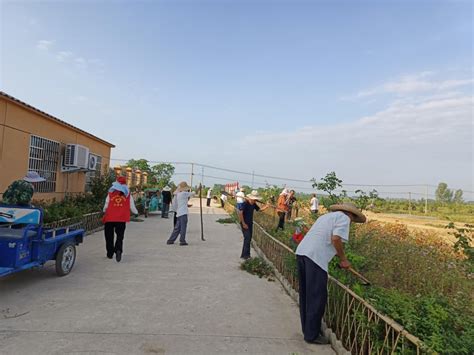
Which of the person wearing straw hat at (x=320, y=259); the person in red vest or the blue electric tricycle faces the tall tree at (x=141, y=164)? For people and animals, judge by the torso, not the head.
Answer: the person in red vest

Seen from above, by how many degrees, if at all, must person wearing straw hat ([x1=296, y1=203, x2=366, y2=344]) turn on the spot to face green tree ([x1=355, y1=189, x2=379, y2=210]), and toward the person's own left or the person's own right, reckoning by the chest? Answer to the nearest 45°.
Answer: approximately 90° to the person's own left

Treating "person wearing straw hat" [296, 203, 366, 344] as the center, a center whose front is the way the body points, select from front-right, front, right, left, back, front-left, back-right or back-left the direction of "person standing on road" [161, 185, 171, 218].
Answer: back-left

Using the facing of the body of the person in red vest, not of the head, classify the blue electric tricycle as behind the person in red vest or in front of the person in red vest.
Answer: behind

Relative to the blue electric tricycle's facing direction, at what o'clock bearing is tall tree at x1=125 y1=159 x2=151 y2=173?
The tall tree is roughly at 5 o'clock from the blue electric tricycle.

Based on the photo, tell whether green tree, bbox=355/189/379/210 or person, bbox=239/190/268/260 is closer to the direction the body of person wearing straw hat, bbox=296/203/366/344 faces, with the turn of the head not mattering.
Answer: the green tree

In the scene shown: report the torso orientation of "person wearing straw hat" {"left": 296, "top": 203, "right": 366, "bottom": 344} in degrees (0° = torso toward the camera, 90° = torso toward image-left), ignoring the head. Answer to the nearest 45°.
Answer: approximately 270°

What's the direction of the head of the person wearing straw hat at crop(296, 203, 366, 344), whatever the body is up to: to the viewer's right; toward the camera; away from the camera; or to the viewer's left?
to the viewer's right

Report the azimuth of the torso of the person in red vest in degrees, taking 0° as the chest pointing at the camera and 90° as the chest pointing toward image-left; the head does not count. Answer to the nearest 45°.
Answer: approximately 180°

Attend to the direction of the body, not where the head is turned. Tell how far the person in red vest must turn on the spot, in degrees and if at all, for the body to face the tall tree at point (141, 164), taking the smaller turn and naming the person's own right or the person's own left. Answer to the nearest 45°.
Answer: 0° — they already face it
